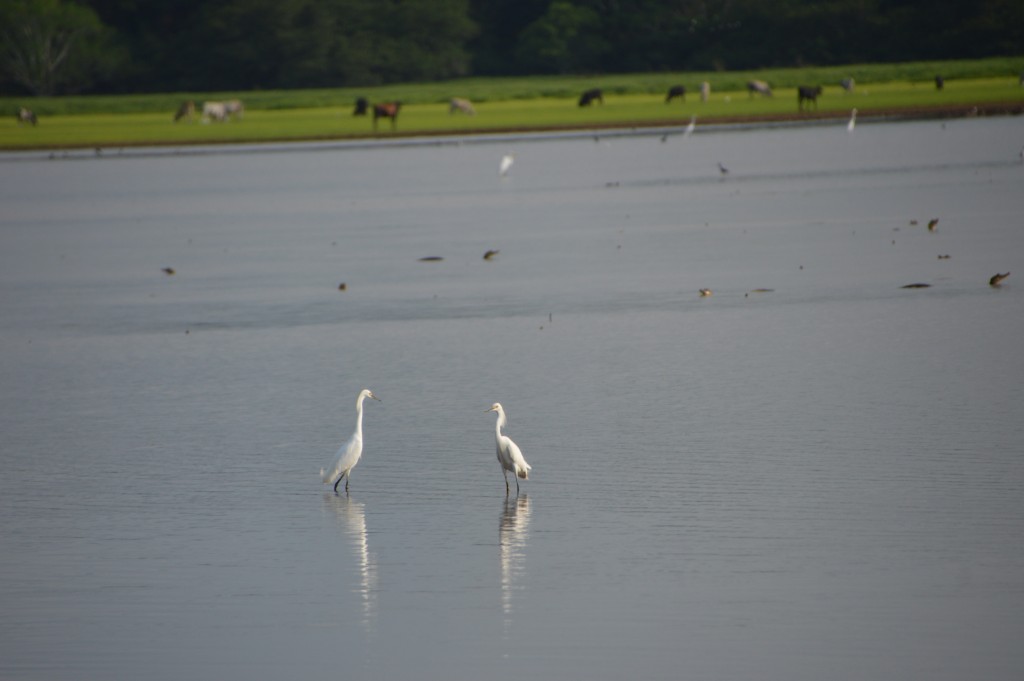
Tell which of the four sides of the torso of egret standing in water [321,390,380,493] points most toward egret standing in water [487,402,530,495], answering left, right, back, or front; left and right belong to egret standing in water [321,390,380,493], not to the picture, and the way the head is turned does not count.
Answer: front

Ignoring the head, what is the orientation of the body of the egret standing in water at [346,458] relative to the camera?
to the viewer's right
